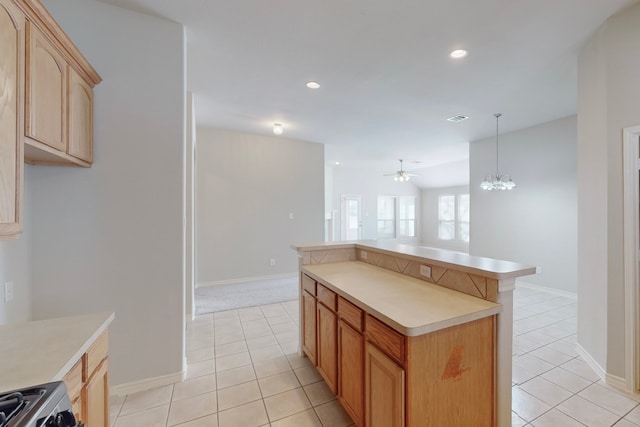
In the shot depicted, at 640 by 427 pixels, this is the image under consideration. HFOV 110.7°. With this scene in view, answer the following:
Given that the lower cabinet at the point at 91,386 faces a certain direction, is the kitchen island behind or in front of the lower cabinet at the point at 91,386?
in front

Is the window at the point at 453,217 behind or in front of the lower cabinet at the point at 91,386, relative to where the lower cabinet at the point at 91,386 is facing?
in front

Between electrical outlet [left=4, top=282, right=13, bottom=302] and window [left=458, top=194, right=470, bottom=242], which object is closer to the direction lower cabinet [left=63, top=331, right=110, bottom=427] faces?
the window

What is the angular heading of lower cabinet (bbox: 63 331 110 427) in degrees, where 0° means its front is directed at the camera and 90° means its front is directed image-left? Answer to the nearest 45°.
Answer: approximately 270°
